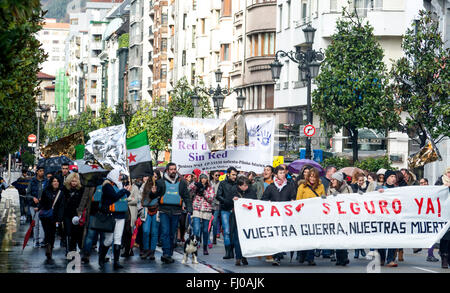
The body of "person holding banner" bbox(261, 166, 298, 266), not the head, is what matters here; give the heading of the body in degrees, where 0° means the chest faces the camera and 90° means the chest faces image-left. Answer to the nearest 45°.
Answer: approximately 0°

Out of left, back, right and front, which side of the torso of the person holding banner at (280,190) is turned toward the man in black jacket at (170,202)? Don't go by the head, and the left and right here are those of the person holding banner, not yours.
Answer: right

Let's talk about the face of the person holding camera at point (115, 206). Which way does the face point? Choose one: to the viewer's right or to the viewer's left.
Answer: to the viewer's right
